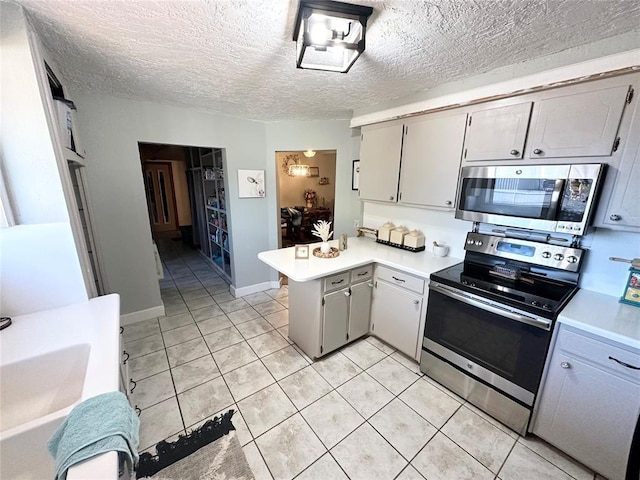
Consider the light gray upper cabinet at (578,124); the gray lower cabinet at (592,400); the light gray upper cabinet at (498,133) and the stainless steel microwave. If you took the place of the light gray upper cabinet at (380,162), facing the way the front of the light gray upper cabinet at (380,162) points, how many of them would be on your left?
4

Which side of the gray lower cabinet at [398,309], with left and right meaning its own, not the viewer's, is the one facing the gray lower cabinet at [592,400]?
left

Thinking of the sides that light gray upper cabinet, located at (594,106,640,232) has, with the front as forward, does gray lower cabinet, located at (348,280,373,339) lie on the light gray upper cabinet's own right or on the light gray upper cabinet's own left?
on the light gray upper cabinet's own right

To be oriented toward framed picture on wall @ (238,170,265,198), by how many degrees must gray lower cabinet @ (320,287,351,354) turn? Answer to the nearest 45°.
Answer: approximately 180°

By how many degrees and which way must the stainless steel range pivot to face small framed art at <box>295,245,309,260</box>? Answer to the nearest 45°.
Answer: approximately 45° to its right

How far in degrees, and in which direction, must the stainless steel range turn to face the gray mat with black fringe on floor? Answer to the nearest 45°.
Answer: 0° — it already faces it

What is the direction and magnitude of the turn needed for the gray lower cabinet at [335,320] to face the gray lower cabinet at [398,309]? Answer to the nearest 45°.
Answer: approximately 45° to its left

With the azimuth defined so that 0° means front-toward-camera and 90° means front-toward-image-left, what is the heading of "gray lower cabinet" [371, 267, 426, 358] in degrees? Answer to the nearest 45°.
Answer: approximately 45°

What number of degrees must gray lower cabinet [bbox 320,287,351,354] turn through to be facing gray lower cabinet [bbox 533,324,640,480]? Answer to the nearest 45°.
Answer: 0° — it already faces it
